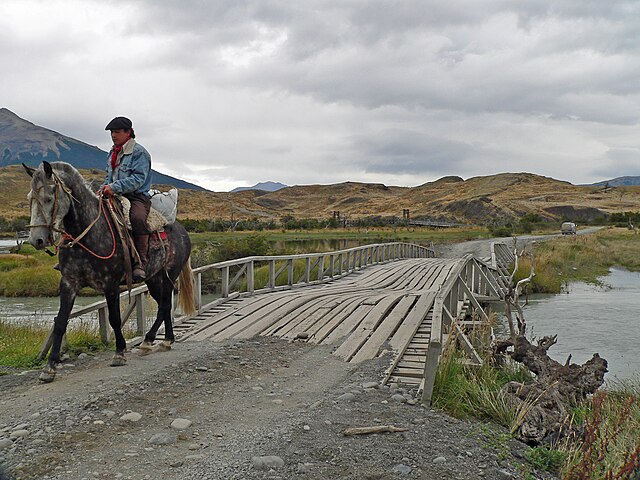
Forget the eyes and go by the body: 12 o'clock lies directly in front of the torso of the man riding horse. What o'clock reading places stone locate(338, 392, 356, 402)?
The stone is roughly at 9 o'clock from the man riding horse.

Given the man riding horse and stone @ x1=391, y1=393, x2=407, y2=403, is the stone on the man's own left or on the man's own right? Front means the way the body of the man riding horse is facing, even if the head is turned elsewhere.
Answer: on the man's own left

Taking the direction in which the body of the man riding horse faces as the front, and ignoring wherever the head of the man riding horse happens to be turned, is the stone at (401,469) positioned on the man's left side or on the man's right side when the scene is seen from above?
on the man's left side

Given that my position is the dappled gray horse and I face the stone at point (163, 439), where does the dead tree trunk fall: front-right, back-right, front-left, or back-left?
front-left

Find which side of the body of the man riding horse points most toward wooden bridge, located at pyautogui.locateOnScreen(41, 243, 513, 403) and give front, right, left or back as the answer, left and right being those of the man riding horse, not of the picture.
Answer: back

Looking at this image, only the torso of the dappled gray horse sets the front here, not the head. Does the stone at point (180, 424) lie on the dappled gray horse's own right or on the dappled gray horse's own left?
on the dappled gray horse's own left

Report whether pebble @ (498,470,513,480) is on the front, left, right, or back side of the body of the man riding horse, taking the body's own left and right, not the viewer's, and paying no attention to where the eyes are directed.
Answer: left

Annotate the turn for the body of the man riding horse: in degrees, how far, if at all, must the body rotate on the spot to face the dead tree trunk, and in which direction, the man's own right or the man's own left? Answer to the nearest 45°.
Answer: approximately 135° to the man's own left

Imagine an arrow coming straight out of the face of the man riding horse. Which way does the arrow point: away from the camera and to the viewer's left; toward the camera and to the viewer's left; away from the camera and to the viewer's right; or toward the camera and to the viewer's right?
toward the camera and to the viewer's left

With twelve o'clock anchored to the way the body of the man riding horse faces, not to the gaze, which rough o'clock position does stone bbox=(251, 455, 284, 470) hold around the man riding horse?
The stone is roughly at 10 o'clock from the man riding horse.

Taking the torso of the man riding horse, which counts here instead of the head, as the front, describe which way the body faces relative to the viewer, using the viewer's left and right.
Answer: facing the viewer and to the left of the viewer

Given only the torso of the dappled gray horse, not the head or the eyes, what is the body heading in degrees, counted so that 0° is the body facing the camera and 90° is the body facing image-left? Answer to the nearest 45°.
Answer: approximately 45°

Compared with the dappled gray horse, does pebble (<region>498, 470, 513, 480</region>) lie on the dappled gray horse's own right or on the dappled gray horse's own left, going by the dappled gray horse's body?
on the dappled gray horse's own left

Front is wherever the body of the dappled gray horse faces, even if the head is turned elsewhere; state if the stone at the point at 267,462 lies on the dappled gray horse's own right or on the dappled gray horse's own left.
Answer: on the dappled gray horse's own left

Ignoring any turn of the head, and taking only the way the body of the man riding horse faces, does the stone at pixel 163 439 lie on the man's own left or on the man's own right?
on the man's own left

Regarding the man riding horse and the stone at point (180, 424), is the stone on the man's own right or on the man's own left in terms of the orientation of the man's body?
on the man's own left
